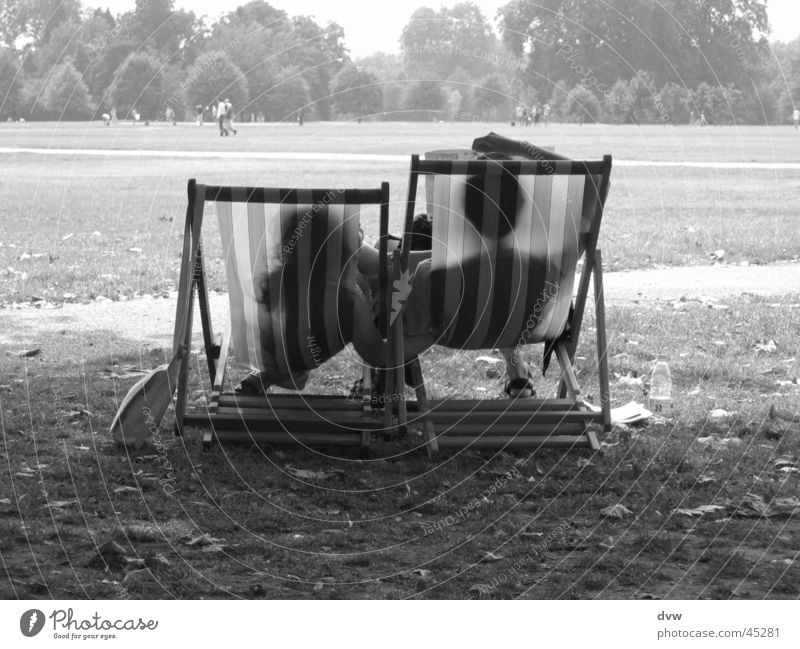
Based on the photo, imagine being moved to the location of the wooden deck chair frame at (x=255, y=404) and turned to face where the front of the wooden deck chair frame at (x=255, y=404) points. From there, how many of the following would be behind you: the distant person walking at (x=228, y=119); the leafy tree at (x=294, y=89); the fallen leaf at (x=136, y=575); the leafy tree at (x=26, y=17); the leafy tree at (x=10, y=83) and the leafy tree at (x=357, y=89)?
1

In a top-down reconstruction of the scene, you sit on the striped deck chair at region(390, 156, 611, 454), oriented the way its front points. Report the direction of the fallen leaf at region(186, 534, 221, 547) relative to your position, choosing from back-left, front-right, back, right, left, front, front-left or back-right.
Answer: back-left

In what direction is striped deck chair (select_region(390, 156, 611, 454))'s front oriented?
away from the camera

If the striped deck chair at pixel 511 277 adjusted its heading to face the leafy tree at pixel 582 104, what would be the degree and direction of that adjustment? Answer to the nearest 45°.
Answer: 0° — it already faces it

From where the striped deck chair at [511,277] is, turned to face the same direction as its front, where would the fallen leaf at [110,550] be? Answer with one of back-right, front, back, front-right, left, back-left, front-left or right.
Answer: back-left

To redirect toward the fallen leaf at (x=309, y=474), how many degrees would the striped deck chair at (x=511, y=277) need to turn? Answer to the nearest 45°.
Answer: approximately 135° to its left

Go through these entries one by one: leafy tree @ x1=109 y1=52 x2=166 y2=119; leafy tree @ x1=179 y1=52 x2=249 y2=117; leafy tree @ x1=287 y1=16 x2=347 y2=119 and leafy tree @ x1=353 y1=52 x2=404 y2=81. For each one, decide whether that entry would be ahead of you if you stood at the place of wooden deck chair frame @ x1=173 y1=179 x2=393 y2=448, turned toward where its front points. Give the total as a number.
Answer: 4

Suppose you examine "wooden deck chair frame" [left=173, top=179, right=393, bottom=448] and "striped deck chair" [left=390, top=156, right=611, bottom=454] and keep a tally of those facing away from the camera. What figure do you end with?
2

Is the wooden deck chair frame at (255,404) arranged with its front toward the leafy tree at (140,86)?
yes

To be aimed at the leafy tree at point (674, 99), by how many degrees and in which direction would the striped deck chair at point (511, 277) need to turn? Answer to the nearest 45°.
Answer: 0° — it already faces it

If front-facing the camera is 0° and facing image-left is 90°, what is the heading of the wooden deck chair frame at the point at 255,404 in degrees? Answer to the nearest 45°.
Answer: approximately 180°

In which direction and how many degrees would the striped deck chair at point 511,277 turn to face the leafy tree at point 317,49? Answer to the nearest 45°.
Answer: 0° — it already faces it

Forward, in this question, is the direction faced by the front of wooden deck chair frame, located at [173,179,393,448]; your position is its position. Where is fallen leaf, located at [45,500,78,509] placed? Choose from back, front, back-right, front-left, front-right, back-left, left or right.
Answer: back-left

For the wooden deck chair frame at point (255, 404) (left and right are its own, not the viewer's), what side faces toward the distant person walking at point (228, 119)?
front

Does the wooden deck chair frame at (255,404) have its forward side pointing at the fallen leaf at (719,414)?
no

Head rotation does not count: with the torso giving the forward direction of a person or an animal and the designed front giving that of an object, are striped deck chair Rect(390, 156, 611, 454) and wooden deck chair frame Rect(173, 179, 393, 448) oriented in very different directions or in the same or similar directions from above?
same or similar directions

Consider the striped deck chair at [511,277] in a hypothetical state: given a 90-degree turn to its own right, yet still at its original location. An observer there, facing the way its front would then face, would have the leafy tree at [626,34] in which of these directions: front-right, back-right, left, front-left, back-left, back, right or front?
left

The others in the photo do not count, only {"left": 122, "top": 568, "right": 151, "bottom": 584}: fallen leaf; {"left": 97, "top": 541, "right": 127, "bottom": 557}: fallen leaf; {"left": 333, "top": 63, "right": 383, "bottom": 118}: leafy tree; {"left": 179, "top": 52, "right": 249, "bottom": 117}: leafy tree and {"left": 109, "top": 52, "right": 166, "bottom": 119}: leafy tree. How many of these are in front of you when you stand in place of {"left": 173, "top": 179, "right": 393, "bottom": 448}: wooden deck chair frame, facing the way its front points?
3

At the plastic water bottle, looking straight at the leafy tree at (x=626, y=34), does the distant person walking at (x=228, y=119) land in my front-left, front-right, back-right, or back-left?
front-left

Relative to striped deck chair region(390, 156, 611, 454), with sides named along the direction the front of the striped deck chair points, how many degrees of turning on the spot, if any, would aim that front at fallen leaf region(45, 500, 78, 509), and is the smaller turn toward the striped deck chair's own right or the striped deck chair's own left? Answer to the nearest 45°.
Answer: approximately 135° to the striped deck chair's own left
